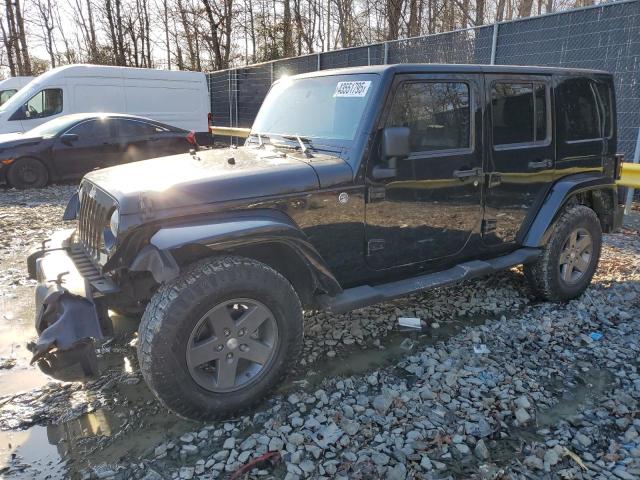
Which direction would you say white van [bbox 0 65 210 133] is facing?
to the viewer's left

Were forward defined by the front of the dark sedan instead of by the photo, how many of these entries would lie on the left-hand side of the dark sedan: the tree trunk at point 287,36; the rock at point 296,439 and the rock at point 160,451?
2

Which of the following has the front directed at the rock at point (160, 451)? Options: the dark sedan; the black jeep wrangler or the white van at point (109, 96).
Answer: the black jeep wrangler

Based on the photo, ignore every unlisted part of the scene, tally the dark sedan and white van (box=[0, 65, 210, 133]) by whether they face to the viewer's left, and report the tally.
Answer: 2

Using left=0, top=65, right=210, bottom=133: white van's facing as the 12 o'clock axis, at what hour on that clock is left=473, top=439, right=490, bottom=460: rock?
The rock is roughly at 9 o'clock from the white van.

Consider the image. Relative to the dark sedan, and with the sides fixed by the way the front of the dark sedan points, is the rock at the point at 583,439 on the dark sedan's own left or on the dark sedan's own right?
on the dark sedan's own left

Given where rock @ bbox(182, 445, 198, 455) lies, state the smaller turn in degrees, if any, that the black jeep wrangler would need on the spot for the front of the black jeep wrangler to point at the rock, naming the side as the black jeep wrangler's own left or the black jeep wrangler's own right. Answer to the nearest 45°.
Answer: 0° — it already faces it

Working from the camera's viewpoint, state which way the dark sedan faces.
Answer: facing to the left of the viewer

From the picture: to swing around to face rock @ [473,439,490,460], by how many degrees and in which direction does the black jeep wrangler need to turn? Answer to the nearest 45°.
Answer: approximately 90° to its left

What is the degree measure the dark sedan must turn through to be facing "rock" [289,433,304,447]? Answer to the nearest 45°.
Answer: approximately 90° to its left

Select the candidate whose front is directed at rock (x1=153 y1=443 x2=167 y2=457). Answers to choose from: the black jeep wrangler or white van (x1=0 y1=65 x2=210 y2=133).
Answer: the black jeep wrangler

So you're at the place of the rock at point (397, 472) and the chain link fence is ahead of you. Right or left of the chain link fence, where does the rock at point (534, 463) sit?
right

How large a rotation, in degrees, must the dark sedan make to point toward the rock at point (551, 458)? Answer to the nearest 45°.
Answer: approximately 90° to its left
